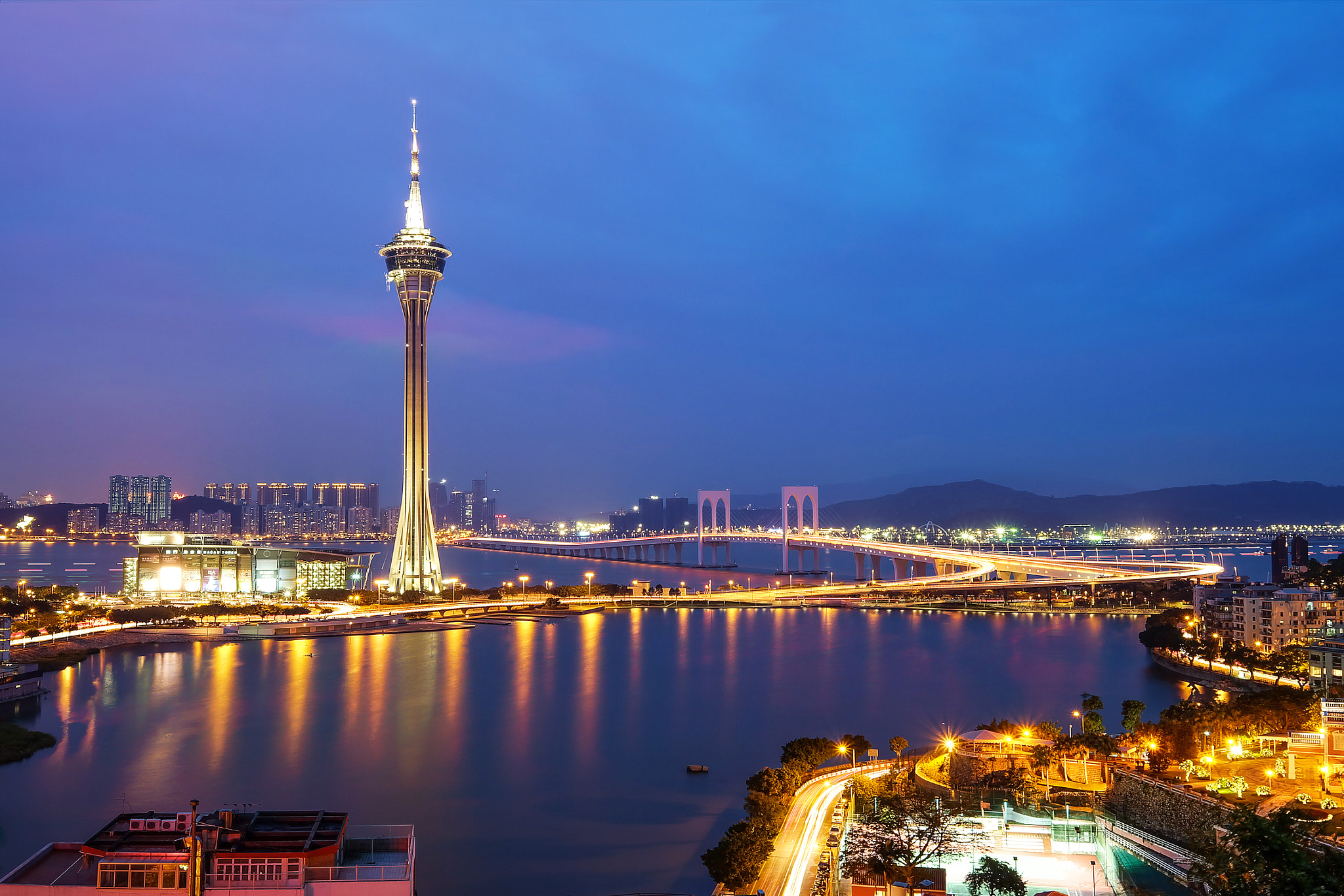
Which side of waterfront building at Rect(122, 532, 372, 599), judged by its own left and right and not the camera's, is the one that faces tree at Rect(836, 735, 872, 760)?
front

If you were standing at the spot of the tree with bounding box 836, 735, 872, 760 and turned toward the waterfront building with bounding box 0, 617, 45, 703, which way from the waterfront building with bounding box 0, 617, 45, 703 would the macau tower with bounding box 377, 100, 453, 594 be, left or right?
right

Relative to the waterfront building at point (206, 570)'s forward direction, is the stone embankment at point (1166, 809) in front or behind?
in front

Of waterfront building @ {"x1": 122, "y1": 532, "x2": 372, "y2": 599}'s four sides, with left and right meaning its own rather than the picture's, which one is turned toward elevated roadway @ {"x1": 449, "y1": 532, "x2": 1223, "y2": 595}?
left

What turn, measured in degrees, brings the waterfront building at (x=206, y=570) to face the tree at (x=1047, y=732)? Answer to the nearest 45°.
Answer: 0° — it already faces it

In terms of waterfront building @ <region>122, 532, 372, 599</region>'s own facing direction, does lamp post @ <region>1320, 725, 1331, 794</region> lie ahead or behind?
ahead

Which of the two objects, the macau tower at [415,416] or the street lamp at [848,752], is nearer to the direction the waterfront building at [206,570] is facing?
the street lamp

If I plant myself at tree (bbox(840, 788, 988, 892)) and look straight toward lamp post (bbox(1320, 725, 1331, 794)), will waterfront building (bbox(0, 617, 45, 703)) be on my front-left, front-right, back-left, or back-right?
back-left

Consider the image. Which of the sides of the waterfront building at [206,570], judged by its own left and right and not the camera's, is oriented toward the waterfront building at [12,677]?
front

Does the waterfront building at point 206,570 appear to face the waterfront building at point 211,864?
yes

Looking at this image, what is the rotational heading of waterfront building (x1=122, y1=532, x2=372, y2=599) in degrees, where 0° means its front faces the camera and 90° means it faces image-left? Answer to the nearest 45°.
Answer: approximately 0°
